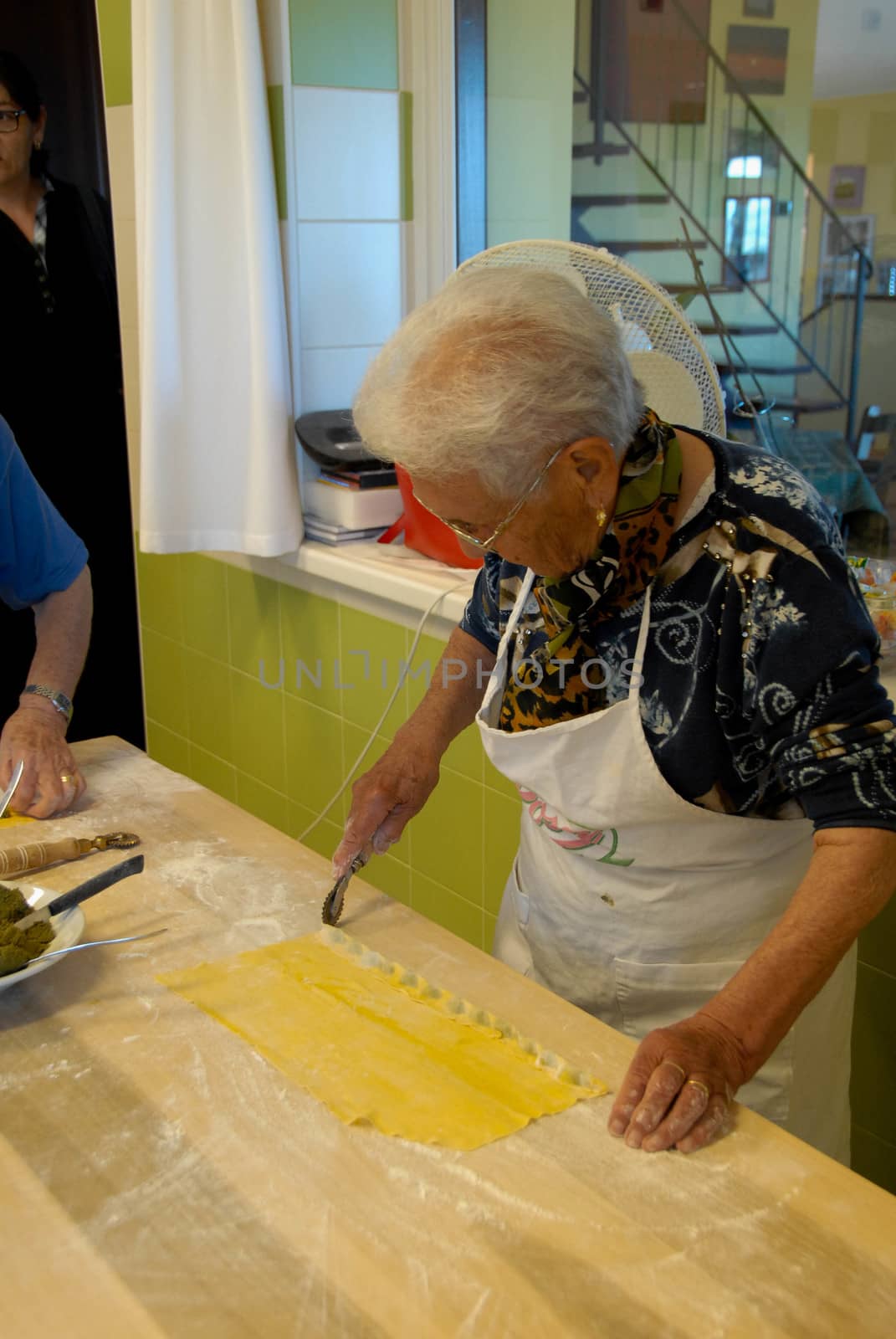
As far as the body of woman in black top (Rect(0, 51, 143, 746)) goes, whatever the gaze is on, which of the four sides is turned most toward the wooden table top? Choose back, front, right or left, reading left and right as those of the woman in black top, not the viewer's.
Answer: front

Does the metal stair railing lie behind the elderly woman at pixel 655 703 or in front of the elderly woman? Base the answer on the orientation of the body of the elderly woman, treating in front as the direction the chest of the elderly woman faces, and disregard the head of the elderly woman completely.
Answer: behind

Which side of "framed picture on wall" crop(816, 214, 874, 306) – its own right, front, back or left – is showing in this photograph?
front

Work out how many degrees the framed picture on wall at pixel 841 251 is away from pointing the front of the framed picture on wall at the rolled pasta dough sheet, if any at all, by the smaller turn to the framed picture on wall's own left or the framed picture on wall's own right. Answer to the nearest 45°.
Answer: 0° — it already faces it

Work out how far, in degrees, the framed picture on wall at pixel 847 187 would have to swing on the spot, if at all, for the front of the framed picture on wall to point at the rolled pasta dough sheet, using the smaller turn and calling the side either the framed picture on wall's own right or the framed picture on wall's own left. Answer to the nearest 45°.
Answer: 0° — it already faces it

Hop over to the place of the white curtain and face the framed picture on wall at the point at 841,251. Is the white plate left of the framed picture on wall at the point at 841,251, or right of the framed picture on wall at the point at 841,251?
right

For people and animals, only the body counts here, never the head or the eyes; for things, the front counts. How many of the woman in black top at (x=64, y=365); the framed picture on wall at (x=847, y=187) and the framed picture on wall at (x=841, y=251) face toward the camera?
3

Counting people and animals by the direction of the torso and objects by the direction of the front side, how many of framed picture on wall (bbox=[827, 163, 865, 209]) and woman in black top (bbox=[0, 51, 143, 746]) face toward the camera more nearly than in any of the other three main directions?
2

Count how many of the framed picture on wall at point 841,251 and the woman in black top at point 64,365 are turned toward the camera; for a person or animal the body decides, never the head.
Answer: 2

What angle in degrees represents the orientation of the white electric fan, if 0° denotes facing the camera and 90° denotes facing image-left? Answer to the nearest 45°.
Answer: approximately 45°

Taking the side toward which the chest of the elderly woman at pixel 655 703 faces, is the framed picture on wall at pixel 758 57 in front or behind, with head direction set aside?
behind

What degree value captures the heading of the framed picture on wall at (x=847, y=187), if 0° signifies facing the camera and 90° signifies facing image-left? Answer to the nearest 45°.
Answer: approximately 0°

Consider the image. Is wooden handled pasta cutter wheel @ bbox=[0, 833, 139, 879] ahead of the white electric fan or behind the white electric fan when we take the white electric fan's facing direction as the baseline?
ahead

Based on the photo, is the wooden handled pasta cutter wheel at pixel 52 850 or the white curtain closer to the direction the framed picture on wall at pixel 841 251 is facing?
the wooden handled pasta cutter wheel

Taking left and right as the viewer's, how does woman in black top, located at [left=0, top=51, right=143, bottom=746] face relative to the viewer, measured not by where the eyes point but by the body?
facing the viewer
